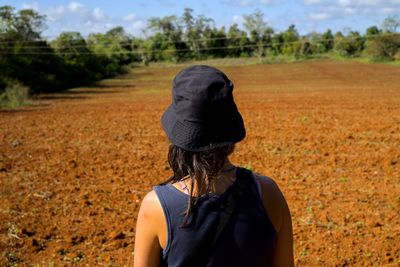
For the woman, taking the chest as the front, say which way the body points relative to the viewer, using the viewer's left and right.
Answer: facing away from the viewer

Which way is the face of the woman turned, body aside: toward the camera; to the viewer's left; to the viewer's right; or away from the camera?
away from the camera

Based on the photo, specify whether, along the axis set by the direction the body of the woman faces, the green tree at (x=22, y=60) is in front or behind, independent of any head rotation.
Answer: in front

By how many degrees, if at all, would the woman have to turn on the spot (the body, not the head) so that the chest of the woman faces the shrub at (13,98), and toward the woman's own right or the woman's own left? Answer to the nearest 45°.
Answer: approximately 45° to the woman's own left
